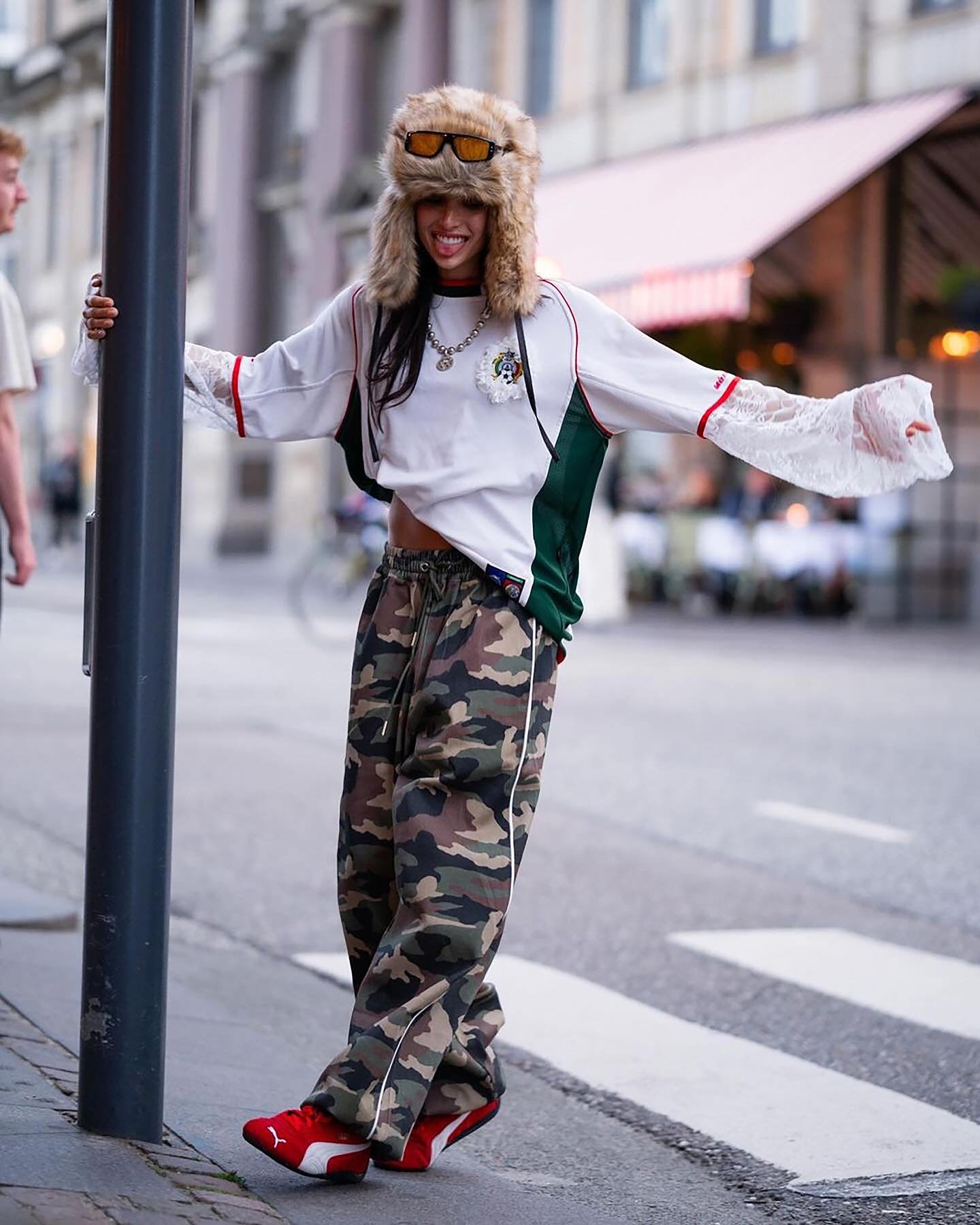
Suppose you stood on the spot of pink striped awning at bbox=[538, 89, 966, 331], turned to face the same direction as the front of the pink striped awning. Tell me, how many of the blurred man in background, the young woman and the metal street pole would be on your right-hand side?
0

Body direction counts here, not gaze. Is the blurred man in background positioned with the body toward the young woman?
no

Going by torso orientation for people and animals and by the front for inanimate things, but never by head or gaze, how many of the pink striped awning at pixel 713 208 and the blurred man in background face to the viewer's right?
1

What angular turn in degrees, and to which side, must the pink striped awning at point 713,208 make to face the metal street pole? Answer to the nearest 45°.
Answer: approximately 45° to its left

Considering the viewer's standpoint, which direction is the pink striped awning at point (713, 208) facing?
facing the viewer and to the left of the viewer

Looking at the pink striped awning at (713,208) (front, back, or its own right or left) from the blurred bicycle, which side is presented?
front

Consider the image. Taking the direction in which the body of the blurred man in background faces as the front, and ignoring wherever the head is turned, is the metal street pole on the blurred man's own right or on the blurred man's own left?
on the blurred man's own right

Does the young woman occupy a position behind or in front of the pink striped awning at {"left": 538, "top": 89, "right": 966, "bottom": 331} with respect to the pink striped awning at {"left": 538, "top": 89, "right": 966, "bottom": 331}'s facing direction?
in front

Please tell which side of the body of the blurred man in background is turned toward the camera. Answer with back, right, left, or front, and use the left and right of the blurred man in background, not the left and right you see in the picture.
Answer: right

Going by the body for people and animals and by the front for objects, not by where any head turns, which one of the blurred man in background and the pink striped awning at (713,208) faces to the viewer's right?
the blurred man in background

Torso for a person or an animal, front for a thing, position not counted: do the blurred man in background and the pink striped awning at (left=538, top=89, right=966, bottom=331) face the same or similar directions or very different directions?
very different directions

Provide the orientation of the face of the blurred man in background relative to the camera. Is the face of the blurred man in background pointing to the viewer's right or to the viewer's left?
to the viewer's right

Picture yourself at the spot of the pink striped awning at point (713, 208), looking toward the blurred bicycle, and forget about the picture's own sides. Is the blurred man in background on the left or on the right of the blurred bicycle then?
left
